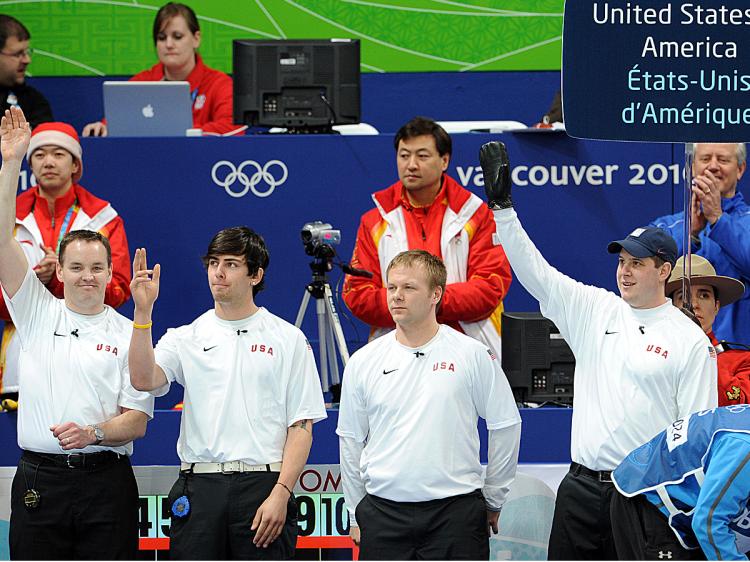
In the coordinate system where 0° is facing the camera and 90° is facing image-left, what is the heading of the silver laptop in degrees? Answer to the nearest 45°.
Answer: approximately 180°

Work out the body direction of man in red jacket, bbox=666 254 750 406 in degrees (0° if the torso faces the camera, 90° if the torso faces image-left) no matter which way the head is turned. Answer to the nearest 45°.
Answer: approximately 45°

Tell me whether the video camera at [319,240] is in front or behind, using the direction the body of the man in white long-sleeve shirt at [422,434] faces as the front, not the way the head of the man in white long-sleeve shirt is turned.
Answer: behind

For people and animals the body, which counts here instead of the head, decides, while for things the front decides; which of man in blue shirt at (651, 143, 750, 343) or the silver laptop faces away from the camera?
the silver laptop

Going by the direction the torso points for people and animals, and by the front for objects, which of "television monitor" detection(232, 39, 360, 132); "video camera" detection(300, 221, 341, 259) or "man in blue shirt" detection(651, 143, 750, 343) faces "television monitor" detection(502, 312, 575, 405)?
the man in blue shirt

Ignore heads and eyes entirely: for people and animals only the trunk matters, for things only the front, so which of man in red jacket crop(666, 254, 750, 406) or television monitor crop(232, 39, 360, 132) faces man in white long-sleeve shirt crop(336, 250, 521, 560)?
the man in red jacket

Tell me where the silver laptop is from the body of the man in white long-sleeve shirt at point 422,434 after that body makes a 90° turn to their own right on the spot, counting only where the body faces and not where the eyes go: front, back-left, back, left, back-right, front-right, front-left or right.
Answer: front-right

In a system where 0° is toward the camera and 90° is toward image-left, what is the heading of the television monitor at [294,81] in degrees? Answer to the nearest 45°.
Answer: approximately 180°

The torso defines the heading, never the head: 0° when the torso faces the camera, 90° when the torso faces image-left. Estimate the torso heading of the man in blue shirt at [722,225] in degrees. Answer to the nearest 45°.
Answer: approximately 45°

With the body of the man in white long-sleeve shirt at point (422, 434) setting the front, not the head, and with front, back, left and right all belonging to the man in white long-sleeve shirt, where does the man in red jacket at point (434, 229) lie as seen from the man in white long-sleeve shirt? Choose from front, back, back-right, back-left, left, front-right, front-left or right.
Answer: back

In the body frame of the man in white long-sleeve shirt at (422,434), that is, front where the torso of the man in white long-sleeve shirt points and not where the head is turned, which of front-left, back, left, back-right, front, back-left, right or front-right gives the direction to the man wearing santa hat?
back-right

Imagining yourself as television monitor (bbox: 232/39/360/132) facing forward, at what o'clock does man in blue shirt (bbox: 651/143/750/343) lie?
The man in blue shirt is roughly at 4 o'clock from the television monitor.
